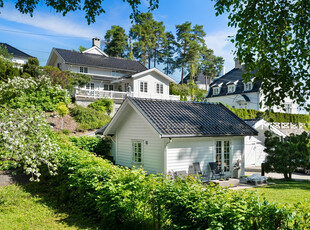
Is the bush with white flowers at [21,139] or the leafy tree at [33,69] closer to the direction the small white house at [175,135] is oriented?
the bush with white flowers

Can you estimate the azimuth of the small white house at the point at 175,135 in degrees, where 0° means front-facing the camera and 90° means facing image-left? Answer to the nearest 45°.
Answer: approximately 315°

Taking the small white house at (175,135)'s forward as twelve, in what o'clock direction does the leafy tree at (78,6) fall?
The leafy tree is roughly at 2 o'clock from the small white house.

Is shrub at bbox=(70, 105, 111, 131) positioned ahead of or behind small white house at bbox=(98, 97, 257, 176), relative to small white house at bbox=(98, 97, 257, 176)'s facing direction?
behind

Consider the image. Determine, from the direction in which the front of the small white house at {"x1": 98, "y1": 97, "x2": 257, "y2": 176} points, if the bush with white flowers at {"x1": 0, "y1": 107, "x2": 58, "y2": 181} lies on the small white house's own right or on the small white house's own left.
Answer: on the small white house's own right

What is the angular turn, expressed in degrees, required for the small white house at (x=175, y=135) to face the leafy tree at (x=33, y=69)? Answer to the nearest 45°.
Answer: approximately 180°

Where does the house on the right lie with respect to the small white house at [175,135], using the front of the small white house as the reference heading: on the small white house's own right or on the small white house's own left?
on the small white house's own left
